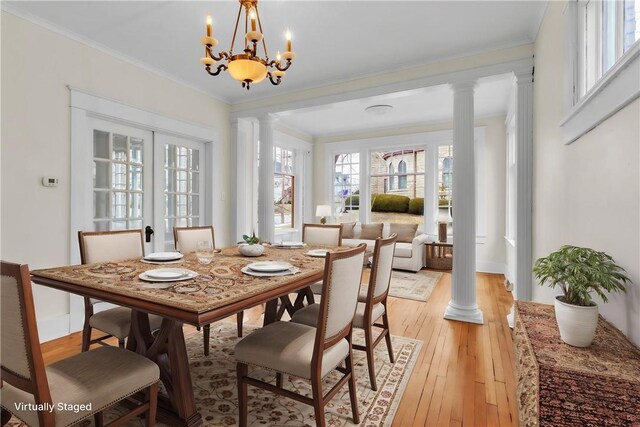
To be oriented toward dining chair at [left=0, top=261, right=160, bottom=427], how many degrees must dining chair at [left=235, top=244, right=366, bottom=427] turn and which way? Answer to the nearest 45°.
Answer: approximately 45° to its left

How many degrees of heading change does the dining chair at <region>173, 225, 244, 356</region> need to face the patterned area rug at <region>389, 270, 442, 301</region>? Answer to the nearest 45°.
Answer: approximately 45° to its left

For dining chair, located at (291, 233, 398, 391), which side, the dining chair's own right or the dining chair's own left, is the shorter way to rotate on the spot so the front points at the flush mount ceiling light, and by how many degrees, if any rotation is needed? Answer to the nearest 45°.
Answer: approximately 45° to the dining chair's own right

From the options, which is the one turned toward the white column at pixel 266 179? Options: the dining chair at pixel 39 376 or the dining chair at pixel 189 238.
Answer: the dining chair at pixel 39 376

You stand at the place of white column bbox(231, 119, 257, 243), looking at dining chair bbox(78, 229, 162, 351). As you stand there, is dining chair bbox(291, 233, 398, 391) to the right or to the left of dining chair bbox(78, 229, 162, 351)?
left

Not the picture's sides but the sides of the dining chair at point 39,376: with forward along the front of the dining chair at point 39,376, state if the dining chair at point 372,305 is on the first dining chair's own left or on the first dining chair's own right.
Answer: on the first dining chair's own right

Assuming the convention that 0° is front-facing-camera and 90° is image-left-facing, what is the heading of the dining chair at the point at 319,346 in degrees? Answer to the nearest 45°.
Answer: approximately 135°

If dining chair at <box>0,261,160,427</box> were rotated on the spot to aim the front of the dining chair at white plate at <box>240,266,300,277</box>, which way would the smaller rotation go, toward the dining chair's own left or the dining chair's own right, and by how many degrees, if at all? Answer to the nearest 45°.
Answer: approximately 45° to the dining chair's own right

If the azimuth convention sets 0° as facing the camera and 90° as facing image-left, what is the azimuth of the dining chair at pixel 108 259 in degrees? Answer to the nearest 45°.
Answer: approximately 315°
